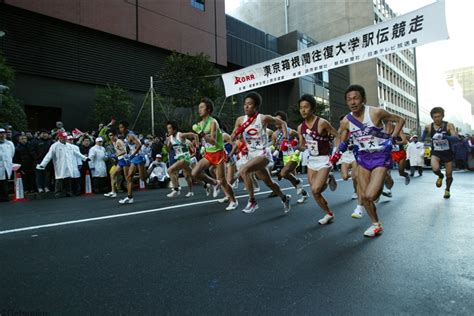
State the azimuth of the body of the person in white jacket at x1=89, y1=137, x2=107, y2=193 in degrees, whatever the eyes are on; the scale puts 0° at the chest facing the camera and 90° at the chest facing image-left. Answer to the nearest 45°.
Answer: approximately 315°

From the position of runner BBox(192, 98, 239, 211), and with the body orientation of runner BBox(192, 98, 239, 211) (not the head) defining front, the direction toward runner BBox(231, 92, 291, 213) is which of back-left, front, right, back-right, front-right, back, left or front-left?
left

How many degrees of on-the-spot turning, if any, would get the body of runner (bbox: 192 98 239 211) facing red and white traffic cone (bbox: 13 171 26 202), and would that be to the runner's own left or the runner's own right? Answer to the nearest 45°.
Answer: approximately 90° to the runner's own right

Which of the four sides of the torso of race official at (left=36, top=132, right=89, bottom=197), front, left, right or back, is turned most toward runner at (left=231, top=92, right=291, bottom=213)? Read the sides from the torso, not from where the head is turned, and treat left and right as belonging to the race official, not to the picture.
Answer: front

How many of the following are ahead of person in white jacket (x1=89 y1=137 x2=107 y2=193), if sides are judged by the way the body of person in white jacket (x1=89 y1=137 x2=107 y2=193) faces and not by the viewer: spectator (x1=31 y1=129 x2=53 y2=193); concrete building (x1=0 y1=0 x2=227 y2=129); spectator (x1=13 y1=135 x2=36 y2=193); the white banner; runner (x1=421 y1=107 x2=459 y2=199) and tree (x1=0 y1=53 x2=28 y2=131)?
2

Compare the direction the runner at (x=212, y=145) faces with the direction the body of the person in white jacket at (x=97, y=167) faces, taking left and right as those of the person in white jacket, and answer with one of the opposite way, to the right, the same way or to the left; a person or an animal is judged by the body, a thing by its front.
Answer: to the right

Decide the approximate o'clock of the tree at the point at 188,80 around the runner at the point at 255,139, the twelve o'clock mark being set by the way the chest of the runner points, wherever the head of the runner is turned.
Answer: The tree is roughly at 4 o'clock from the runner.

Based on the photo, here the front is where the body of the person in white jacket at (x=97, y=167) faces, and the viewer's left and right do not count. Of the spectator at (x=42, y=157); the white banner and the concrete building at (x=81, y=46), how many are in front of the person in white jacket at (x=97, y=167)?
1

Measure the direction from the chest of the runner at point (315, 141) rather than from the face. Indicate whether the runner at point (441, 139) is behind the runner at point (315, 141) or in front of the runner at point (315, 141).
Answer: behind

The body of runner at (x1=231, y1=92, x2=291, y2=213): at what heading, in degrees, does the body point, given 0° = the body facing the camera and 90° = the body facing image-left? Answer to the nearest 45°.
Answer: approximately 45°

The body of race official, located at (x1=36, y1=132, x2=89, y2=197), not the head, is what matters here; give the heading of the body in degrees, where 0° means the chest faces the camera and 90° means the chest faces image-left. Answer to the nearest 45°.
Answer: approximately 315°

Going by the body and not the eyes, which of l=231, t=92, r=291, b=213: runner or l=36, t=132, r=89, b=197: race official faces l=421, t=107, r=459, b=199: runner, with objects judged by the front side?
the race official

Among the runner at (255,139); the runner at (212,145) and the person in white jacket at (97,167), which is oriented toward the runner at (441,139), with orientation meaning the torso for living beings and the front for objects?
the person in white jacket
